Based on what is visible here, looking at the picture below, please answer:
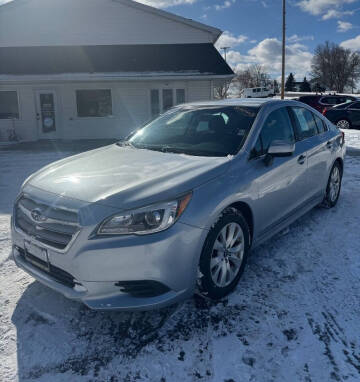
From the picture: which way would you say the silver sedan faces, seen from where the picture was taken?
facing the viewer and to the left of the viewer

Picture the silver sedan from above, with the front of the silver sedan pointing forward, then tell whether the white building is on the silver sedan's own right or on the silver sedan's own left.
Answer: on the silver sedan's own right

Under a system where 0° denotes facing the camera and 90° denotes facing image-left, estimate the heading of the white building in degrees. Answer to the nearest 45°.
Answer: approximately 0°

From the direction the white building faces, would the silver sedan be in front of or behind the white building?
in front

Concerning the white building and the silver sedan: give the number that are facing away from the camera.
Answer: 0
